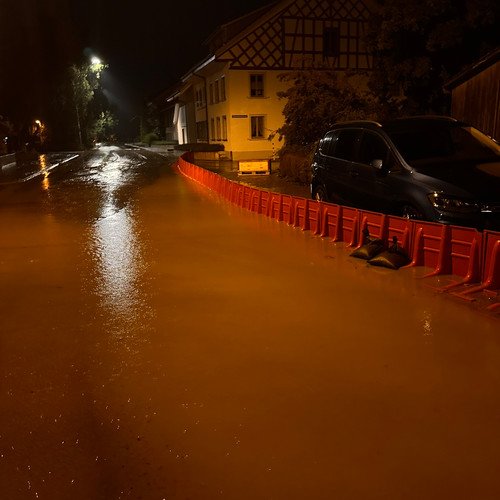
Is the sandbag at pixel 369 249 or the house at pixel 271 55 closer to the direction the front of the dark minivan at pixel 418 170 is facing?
the sandbag

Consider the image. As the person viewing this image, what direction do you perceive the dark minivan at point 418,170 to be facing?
facing the viewer and to the right of the viewer

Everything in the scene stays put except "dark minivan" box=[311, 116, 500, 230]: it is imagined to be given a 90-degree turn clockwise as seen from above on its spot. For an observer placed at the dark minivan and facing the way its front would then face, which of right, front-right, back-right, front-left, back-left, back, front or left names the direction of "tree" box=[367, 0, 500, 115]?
back-right

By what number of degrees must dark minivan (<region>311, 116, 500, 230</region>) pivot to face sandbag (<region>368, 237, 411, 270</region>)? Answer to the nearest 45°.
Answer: approximately 45° to its right

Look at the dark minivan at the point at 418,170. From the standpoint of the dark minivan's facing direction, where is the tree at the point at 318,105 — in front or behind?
behind
